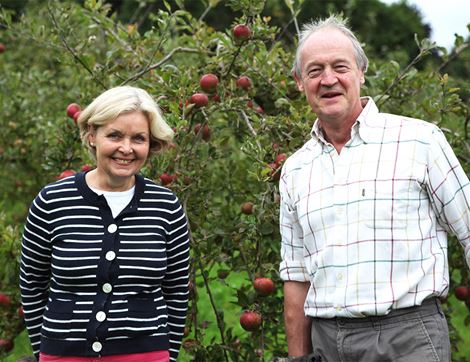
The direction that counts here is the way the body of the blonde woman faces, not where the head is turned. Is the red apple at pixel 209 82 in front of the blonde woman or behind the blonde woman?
behind

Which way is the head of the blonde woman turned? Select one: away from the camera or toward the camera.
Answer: toward the camera

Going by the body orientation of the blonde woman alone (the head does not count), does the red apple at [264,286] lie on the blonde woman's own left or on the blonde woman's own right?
on the blonde woman's own left

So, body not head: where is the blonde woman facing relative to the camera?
toward the camera

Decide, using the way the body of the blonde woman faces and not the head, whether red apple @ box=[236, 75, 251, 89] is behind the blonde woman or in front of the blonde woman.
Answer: behind

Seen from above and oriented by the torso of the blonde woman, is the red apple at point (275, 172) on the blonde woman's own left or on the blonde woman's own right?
on the blonde woman's own left

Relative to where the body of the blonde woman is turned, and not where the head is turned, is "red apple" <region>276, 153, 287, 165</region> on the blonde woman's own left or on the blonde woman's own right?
on the blonde woman's own left

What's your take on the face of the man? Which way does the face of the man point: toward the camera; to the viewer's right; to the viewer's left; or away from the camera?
toward the camera

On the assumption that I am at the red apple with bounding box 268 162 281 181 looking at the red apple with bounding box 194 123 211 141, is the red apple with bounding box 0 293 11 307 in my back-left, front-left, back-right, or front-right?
front-left

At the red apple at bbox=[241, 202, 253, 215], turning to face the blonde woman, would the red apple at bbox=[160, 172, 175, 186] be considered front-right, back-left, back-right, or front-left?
front-right
